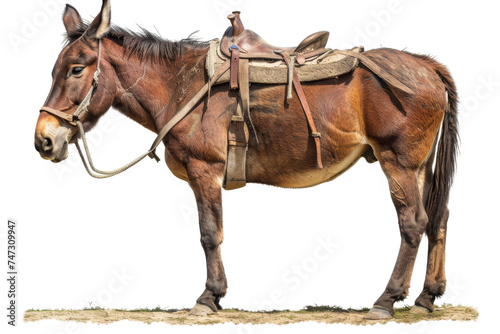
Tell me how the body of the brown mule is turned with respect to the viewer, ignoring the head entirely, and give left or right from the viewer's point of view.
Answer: facing to the left of the viewer
